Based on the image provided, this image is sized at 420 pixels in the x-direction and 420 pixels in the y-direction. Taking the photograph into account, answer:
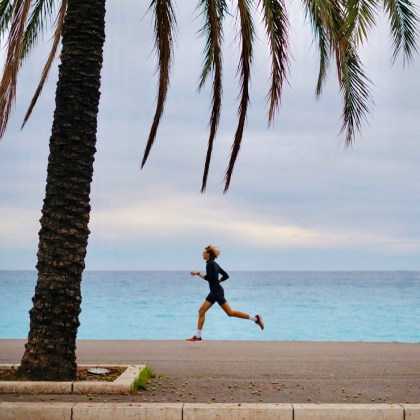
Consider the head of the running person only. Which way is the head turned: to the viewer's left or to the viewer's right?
to the viewer's left

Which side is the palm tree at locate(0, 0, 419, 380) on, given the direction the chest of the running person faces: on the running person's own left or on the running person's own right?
on the running person's own left

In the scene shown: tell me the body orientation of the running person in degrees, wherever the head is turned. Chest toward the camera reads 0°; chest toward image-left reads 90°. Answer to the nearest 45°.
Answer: approximately 90°
